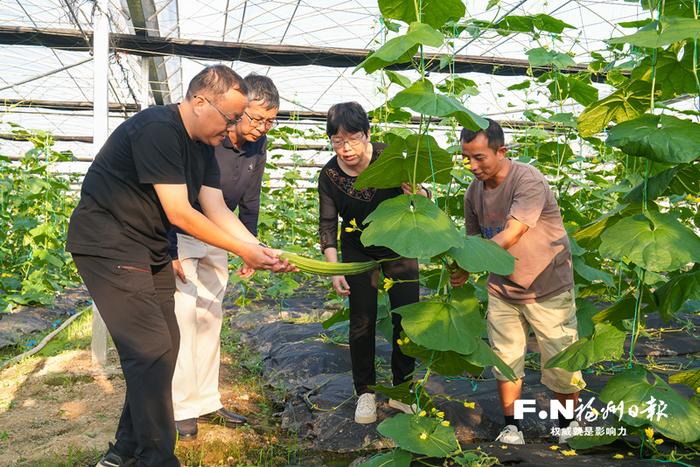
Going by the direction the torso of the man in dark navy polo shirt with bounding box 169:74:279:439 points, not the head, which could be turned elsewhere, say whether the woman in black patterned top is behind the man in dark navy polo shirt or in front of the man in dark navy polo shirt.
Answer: in front

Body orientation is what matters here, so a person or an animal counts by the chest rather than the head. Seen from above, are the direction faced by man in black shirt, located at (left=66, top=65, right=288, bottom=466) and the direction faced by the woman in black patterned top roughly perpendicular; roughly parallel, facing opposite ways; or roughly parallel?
roughly perpendicular

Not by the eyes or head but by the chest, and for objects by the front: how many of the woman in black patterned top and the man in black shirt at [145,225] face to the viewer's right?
1

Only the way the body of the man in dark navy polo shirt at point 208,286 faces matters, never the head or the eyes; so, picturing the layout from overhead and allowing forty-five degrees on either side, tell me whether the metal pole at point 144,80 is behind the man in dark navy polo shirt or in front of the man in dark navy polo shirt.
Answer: behind

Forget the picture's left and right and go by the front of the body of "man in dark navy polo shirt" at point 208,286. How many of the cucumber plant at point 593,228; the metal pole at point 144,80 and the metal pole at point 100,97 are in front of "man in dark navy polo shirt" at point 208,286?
1

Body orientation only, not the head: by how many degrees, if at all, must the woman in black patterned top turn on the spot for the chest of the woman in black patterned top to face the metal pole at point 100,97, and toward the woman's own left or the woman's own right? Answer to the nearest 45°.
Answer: approximately 135° to the woman's own right

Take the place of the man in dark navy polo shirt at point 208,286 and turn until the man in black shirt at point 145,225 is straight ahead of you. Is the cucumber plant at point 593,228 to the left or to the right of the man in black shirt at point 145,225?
left

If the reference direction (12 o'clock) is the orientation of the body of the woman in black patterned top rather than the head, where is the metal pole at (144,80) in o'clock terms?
The metal pole is roughly at 5 o'clock from the woman in black patterned top.

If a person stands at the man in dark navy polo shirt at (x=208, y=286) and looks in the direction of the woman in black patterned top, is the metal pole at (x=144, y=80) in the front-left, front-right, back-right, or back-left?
back-left

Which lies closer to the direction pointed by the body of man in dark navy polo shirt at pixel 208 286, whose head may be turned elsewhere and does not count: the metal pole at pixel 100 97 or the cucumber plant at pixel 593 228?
the cucumber plant

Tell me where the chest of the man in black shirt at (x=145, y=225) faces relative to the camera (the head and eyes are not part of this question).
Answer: to the viewer's right

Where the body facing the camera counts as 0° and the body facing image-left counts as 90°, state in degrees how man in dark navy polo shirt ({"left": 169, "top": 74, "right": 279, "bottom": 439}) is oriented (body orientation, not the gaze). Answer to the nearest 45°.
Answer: approximately 315°

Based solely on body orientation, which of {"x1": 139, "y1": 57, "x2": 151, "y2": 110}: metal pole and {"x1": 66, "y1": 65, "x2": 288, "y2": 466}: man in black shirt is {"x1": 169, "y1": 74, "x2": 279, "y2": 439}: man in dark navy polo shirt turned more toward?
the man in black shirt

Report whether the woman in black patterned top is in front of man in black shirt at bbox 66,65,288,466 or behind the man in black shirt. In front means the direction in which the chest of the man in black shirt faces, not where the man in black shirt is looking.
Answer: in front

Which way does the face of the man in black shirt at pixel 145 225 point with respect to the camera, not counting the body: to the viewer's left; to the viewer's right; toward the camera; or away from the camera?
to the viewer's right
